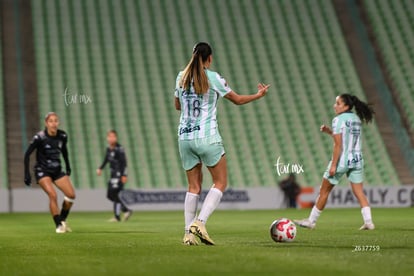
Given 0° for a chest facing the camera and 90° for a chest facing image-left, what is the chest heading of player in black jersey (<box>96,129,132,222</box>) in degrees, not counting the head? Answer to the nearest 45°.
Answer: approximately 45°

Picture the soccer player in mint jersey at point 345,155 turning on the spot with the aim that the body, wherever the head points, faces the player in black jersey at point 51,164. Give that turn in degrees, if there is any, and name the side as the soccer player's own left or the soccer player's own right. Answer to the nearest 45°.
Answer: approximately 45° to the soccer player's own left

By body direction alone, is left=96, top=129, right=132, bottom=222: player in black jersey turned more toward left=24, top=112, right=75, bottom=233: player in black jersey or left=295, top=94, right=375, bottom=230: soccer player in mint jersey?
the player in black jersey

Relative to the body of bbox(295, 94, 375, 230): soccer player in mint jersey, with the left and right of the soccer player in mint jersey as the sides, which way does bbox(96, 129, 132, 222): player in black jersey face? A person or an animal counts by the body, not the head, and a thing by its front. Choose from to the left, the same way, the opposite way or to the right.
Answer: to the left

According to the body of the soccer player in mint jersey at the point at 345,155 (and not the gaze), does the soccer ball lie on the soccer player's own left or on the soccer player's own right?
on the soccer player's own left

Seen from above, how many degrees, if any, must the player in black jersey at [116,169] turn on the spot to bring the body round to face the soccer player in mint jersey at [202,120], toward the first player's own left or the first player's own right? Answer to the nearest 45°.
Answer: approximately 45° to the first player's own left

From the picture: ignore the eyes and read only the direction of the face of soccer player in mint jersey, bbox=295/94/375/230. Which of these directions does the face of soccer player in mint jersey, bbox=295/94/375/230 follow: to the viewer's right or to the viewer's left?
to the viewer's left

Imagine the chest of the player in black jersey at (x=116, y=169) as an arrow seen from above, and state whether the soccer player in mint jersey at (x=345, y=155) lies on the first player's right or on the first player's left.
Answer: on the first player's left
